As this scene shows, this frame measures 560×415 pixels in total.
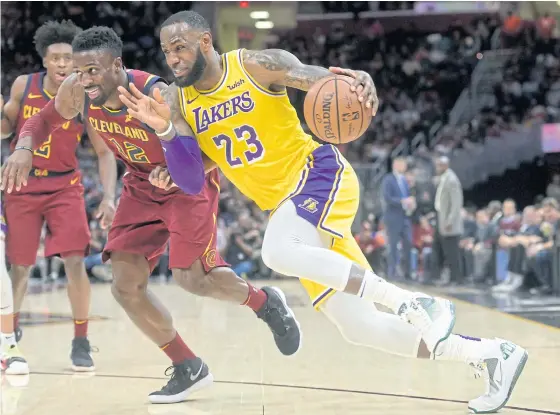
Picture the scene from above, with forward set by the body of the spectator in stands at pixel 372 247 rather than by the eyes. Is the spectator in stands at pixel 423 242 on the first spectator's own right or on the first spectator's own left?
on the first spectator's own left

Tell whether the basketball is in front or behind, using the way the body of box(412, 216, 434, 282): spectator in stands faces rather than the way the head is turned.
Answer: in front

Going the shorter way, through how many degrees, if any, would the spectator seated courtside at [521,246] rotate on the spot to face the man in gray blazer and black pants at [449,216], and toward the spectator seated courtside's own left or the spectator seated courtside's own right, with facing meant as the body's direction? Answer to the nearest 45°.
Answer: approximately 90° to the spectator seated courtside's own right

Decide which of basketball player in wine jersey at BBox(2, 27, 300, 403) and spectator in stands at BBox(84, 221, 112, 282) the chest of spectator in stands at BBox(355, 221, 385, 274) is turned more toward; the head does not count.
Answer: the basketball player in wine jersey

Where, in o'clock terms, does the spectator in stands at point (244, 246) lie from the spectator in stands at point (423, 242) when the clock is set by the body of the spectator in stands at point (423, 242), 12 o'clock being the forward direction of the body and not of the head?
the spectator in stands at point (244, 246) is roughly at 3 o'clock from the spectator in stands at point (423, 242).

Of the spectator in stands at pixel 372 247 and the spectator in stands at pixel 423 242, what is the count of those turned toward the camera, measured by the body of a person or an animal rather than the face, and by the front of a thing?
2

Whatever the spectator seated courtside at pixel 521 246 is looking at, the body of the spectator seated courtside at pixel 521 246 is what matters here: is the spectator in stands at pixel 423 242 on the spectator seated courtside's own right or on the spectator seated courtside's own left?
on the spectator seated courtside's own right

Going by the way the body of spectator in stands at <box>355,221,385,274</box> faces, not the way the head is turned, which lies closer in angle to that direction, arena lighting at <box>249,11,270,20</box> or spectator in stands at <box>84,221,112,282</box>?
the spectator in stands
